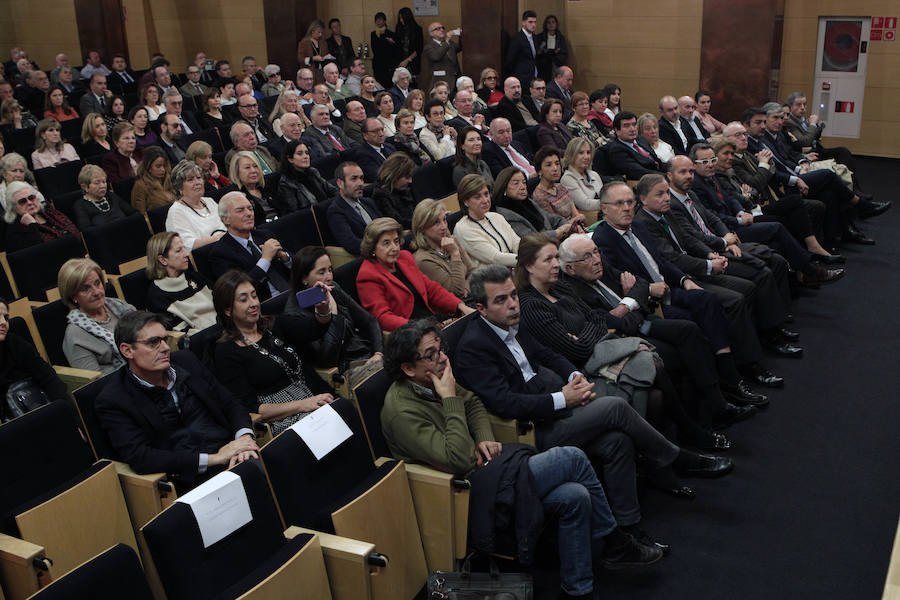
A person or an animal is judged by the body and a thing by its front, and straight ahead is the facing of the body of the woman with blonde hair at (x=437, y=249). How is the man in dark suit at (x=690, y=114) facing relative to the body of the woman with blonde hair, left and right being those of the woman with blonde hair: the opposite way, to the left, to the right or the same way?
the same way

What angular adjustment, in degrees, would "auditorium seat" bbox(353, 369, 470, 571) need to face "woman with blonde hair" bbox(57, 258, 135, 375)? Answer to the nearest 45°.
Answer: approximately 180°

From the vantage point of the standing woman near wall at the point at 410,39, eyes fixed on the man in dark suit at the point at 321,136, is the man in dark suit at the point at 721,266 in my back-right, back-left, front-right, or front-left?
front-left

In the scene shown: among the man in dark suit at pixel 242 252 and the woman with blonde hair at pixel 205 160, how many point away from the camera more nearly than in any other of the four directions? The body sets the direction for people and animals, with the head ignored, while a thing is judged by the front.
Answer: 0

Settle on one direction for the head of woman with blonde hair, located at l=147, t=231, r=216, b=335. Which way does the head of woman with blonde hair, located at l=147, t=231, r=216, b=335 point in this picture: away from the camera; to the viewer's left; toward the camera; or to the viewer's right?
to the viewer's right

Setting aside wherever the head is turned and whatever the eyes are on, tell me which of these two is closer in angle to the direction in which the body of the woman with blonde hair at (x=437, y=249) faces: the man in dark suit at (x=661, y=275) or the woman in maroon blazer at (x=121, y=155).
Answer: the man in dark suit

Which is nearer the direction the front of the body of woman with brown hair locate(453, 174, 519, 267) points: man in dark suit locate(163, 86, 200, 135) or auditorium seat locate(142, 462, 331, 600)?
the auditorium seat

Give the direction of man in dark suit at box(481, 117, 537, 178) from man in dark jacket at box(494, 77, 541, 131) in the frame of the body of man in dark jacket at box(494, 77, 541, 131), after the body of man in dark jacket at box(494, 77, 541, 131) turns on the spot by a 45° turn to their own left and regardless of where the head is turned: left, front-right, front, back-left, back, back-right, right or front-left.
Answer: right

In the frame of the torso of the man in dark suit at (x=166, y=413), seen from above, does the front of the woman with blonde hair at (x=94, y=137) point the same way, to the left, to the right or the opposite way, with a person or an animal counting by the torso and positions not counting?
the same way

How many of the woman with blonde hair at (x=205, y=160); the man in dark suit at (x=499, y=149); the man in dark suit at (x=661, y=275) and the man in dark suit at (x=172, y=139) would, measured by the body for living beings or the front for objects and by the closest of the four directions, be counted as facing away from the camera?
0

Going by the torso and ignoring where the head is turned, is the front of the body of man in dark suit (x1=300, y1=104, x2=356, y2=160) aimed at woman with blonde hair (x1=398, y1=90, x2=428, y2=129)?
no

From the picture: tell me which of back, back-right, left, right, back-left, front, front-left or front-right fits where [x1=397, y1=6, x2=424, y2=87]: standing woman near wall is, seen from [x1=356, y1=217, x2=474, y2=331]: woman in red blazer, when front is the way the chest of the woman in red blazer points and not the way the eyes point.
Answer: back-left

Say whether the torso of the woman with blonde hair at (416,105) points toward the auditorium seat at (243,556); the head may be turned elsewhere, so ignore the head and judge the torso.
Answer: no

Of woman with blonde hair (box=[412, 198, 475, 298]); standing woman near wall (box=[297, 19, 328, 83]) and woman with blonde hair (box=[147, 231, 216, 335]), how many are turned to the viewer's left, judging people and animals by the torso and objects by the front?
0

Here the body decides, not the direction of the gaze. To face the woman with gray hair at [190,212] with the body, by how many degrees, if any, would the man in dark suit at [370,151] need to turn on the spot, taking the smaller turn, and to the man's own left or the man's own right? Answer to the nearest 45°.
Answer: approximately 90° to the man's own right

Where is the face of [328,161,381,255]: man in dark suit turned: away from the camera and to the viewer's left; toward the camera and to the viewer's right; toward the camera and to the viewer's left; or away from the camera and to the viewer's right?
toward the camera and to the viewer's right

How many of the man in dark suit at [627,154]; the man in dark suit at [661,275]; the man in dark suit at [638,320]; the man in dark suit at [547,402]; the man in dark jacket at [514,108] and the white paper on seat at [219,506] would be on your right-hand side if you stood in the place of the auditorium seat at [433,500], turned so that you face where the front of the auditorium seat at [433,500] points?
1

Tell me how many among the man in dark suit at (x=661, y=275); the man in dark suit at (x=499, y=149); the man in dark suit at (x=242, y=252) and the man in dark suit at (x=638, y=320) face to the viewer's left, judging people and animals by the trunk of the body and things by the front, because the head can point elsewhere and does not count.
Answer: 0

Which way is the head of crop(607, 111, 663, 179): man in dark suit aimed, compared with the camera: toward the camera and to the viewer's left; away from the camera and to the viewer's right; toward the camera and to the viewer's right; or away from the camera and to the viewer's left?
toward the camera and to the viewer's right

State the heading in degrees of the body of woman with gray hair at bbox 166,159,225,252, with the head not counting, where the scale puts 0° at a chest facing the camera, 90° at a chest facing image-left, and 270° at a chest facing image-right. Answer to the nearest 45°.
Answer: approximately 315°

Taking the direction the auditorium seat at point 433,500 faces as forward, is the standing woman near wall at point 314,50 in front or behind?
behind

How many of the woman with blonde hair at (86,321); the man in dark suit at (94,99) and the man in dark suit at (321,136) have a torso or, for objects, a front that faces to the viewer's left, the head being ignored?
0

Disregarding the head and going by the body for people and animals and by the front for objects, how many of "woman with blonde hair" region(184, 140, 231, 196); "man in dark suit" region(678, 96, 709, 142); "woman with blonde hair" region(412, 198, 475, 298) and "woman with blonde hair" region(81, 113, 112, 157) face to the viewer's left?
0

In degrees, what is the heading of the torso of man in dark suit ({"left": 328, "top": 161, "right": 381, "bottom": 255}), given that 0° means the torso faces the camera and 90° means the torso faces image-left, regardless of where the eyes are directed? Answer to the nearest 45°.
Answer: approximately 315°

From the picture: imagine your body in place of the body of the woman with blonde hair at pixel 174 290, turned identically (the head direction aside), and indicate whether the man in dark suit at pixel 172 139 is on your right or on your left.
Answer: on your left

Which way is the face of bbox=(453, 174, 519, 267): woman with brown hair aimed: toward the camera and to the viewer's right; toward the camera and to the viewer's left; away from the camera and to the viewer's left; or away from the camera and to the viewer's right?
toward the camera and to the viewer's right
